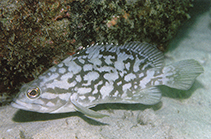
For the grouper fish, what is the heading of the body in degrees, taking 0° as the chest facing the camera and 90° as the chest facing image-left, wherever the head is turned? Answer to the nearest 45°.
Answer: approximately 90°
